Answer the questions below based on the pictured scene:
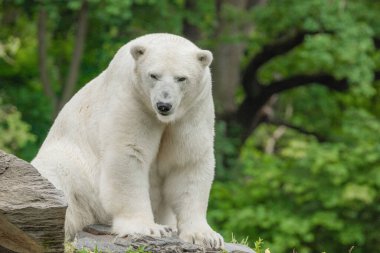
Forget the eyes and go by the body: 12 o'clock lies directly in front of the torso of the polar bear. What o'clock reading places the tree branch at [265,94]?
The tree branch is roughly at 8 o'clock from the polar bear.

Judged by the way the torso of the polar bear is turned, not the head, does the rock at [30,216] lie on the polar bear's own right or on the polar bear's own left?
on the polar bear's own right

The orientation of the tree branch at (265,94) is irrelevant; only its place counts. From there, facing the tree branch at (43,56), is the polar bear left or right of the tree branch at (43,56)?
left

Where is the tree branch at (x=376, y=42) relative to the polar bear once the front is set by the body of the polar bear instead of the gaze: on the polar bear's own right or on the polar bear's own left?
on the polar bear's own left

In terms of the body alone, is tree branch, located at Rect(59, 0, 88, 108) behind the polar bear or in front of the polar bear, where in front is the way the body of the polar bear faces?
behind

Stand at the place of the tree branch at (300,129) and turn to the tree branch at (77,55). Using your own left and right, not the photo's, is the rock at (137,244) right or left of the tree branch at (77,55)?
left

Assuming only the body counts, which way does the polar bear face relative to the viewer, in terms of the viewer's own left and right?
facing the viewer and to the right of the viewer

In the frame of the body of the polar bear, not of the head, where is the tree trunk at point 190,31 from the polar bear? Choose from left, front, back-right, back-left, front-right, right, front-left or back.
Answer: back-left

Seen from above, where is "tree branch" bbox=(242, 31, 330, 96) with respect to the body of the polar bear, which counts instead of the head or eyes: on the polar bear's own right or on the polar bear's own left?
on the polar bear's own left
